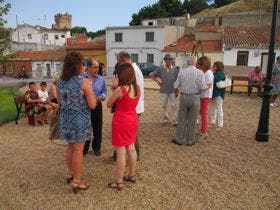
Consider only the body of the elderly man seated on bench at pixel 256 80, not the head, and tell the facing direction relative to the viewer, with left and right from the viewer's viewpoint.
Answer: facing the viewer

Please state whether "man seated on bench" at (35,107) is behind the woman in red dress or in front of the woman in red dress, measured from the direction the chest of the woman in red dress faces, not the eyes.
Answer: in front

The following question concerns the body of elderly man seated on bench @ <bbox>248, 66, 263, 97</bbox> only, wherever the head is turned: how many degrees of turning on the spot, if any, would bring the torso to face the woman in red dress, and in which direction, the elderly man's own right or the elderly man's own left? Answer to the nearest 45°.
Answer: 0° — they already face them

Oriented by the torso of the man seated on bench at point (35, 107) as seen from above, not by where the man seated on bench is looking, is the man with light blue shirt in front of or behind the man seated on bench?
in front

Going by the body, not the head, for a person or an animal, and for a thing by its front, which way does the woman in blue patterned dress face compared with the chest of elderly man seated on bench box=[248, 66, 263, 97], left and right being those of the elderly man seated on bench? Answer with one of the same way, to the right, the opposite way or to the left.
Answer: the opposite way

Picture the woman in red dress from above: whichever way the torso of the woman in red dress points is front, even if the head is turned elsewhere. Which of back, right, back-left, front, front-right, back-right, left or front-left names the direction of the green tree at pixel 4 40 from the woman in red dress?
front

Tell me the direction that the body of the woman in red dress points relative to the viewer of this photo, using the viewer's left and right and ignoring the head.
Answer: facing away from the viewer and to the left of the viewer

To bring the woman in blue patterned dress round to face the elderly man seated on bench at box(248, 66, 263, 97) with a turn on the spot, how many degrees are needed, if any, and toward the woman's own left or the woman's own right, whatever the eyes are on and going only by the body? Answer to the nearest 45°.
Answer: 0° — they already face them

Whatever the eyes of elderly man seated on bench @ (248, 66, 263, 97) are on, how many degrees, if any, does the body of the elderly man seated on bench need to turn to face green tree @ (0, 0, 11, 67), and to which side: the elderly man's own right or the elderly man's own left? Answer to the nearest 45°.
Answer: approximately 45° to the elderly man's own right

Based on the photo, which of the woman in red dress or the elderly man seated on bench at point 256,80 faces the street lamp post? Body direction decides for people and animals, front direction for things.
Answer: the elderly man seated on bench

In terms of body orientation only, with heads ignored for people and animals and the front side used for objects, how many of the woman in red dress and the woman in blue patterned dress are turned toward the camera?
0

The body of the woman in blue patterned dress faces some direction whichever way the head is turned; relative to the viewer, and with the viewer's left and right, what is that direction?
facing away from the viewer and to the right of the viewer

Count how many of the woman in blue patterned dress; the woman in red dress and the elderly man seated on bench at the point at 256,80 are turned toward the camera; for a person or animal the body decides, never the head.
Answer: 1

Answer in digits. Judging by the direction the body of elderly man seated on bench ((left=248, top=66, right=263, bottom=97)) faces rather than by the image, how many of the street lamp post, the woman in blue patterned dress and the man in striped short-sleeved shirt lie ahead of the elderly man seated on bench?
3

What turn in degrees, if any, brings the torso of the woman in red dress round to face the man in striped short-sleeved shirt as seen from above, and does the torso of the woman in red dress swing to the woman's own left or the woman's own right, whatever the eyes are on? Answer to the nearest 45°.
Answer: approximately 90° to the woman's own right

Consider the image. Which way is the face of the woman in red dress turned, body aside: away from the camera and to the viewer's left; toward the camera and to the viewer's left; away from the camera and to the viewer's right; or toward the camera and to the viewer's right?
away from the camera and to the viewer's left

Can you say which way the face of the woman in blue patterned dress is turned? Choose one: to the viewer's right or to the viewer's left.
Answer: to the viewer's right

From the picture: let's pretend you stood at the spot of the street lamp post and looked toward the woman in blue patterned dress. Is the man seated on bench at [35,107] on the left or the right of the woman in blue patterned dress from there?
right

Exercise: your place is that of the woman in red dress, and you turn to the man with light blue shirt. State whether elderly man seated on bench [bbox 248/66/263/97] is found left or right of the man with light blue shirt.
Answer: right
